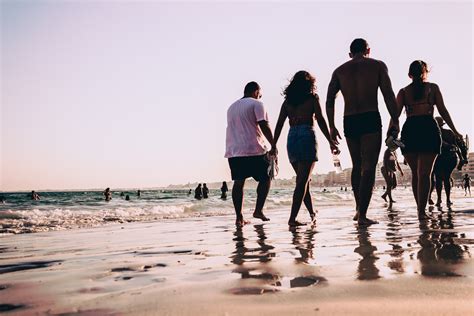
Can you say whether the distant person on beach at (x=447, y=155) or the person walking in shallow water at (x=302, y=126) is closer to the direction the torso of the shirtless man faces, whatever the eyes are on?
the distant person on beach

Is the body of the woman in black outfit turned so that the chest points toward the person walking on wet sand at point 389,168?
yes

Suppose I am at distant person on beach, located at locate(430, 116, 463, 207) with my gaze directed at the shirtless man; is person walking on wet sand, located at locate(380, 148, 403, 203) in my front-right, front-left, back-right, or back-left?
back-right

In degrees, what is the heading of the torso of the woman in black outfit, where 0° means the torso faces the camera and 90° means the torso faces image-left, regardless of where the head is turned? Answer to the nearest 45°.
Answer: approximately 180°

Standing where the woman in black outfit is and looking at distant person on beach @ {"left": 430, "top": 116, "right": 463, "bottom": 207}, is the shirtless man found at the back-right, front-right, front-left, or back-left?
back-left

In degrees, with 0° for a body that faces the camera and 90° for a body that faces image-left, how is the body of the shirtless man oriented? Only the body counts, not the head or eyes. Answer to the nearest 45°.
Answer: approximately 180°

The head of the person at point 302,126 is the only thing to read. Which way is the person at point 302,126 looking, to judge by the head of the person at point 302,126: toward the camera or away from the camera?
away from the camera

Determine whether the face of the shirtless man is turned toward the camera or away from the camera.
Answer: away from the camera

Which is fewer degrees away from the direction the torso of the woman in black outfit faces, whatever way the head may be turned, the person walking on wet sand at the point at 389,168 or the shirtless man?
the person walking on wet sand

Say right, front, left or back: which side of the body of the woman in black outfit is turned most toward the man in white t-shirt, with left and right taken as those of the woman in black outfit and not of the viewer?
left

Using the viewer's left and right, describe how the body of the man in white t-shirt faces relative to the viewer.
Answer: facing away from the viewer and to the right of the viewer

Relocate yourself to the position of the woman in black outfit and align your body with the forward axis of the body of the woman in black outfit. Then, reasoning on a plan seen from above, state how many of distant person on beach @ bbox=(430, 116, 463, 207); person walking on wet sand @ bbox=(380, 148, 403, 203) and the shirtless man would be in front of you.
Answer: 2

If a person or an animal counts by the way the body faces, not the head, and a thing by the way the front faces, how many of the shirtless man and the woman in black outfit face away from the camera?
2
